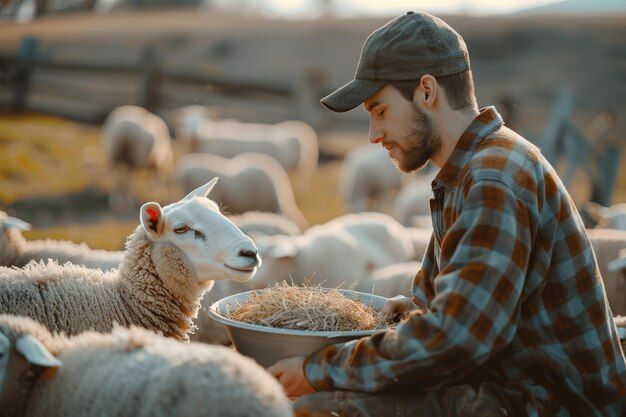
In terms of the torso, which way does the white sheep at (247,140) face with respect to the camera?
to the viewer's left

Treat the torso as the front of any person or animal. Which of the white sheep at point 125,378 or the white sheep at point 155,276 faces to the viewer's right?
the white sheep at point 155,276

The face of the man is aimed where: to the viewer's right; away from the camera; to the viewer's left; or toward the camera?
to the viewer's left

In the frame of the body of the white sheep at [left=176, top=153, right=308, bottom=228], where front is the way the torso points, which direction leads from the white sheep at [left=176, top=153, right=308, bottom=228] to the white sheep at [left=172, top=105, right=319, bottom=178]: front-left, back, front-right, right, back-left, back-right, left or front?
right

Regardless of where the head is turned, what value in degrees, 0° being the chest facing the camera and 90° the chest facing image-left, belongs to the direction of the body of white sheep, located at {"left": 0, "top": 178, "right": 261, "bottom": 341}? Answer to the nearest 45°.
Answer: approximately 270°

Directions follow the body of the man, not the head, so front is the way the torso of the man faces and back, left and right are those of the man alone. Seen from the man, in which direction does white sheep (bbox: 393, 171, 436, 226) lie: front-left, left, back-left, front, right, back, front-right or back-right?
right

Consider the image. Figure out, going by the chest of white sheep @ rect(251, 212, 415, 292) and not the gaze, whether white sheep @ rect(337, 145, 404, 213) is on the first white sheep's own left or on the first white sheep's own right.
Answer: on the first white sheep's own right

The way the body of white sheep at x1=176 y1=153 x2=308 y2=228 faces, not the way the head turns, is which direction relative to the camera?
to the viewer's left

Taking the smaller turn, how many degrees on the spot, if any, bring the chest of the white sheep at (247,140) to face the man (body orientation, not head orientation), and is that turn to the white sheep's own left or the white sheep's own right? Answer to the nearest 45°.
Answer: approximately 90° to the white sheep's own left

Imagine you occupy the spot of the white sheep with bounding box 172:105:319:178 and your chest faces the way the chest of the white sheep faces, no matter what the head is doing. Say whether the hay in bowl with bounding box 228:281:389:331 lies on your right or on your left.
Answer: on your left

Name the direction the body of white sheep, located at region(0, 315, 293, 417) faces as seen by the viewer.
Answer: to the viewer's left

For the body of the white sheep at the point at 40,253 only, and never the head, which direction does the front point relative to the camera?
to the viewer's left

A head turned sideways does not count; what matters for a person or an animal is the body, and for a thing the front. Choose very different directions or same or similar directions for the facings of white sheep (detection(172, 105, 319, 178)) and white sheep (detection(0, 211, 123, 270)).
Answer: same or similar directions

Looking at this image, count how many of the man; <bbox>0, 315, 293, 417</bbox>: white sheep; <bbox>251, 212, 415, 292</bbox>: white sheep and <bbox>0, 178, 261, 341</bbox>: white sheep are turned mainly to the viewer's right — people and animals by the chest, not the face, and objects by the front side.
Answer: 1

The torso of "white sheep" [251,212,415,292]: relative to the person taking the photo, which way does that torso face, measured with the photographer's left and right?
facing to the left of the viewer

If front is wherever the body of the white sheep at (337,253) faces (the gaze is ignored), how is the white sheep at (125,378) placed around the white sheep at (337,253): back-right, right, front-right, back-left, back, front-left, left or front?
left

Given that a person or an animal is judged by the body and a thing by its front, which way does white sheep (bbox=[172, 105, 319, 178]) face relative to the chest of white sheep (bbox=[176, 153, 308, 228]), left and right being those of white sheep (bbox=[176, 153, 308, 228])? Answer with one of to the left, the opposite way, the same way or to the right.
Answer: the same way

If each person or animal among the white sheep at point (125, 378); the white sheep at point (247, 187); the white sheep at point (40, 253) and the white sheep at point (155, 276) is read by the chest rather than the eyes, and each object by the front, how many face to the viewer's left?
3
